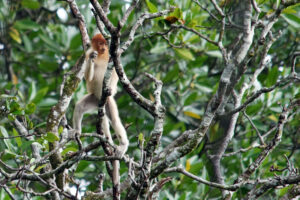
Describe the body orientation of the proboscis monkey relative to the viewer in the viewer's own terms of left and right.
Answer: facing the viewer and to the right of the viewer

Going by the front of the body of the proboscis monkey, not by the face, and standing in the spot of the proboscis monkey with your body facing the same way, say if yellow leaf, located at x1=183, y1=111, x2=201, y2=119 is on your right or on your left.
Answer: on your left
